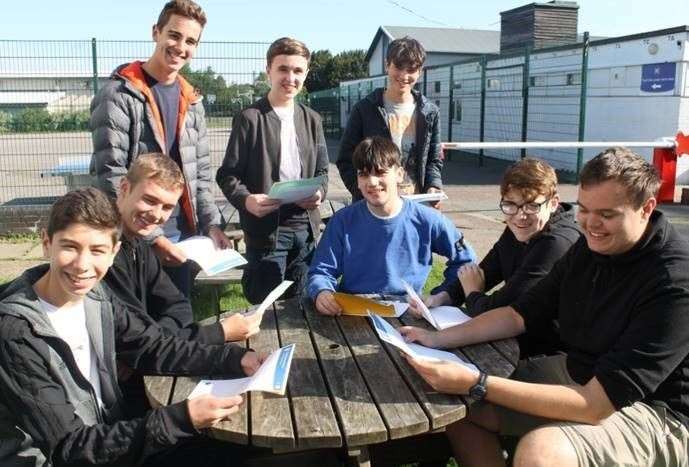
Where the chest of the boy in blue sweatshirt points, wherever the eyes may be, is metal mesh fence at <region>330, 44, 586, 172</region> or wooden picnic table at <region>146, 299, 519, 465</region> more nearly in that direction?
the wooden picnic table

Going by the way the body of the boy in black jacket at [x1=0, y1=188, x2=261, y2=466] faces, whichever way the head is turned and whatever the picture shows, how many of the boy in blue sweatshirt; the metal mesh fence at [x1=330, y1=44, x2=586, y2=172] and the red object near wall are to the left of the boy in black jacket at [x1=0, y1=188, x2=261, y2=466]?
3

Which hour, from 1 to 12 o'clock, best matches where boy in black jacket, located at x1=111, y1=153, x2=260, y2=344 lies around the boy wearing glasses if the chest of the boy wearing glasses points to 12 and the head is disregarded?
The boy in black jacket is roughly at 1 o'clock from the boy wearing glasses.

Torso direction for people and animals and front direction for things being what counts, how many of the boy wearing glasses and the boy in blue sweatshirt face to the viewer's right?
0

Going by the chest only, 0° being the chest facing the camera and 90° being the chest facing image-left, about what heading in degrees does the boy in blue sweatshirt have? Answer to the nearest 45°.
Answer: approximately 0°

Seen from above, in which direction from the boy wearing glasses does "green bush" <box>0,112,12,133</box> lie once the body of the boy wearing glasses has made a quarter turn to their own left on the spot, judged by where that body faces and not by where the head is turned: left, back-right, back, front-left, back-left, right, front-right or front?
back

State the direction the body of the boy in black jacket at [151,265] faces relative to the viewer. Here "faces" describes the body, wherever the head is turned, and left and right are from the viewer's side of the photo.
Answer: facing the viewer and to the right of the viewer

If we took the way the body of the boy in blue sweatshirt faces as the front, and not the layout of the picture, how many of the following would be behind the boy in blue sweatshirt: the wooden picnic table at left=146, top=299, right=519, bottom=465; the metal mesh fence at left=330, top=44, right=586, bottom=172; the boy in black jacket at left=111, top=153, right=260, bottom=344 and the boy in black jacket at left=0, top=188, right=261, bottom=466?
1

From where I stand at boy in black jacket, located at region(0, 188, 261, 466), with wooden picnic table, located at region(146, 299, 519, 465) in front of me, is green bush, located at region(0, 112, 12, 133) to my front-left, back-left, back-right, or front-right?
back-left

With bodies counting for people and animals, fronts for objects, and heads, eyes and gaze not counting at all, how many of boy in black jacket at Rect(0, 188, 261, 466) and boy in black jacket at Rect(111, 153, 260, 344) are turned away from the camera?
0

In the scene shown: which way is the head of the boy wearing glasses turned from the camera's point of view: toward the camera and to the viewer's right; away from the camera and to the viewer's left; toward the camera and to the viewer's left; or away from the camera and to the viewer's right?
toward the camera and to the viewer's left

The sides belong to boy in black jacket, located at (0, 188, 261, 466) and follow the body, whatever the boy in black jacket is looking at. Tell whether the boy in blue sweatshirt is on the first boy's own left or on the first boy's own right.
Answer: on the first boy's own left

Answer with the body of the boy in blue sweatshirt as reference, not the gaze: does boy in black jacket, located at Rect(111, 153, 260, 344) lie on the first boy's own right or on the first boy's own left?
on the first boy's own right

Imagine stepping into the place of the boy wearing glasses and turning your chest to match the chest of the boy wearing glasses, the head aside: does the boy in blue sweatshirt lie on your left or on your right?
on your right

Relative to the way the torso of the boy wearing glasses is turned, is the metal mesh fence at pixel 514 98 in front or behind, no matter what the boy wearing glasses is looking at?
behind
